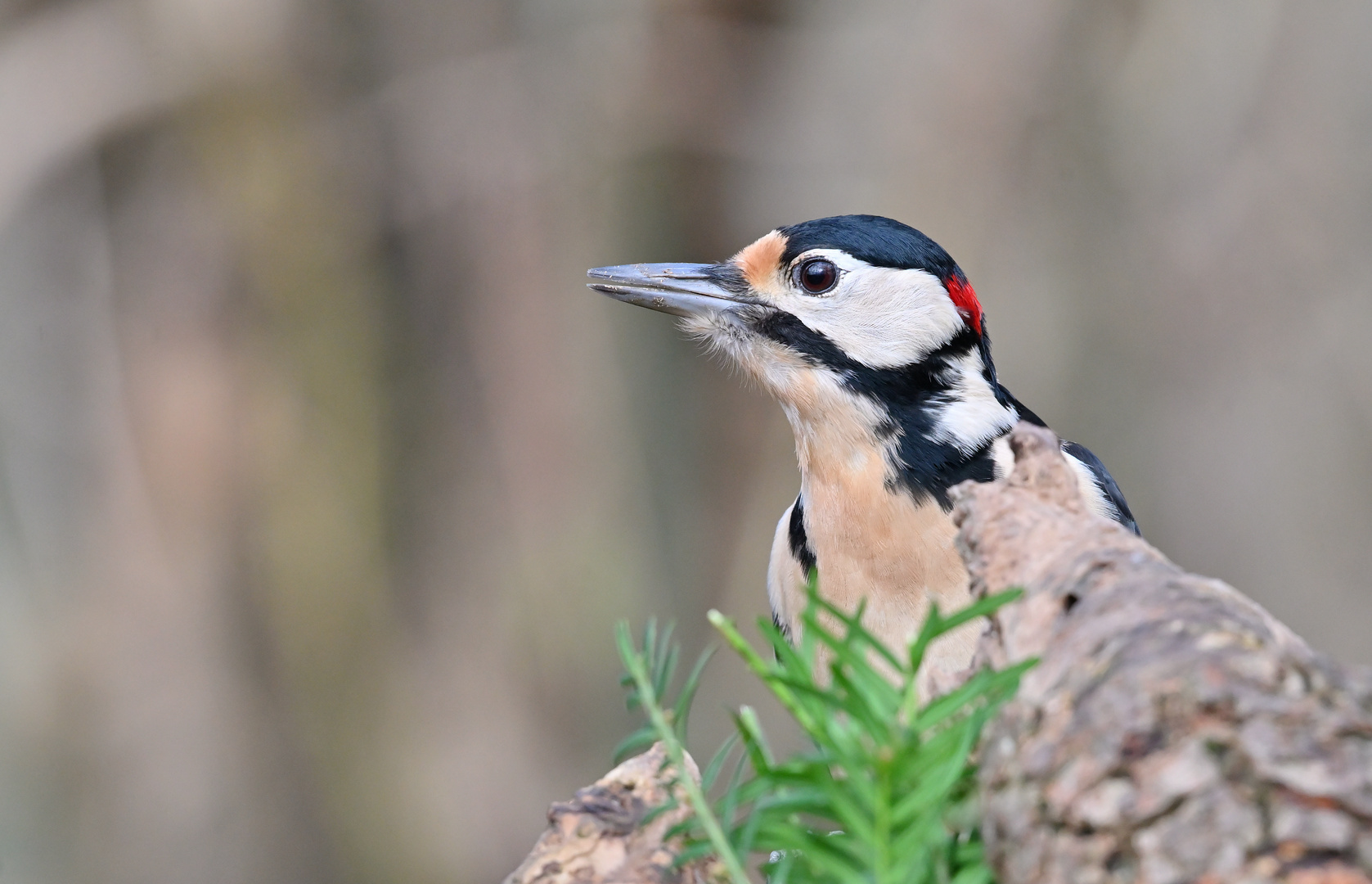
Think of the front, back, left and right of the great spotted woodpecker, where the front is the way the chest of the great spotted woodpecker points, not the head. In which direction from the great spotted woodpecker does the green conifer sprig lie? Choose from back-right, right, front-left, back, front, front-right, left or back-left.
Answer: front-left

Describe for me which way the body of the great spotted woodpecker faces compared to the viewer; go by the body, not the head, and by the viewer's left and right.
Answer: facing the viewer and to the left of the viewer
